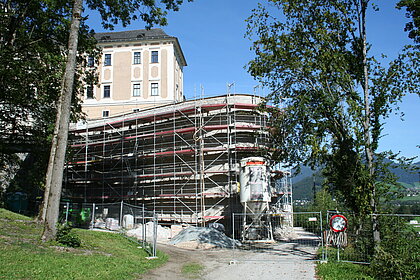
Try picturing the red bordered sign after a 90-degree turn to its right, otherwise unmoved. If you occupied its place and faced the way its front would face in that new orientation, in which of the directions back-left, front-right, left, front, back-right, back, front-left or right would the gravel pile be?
front-right

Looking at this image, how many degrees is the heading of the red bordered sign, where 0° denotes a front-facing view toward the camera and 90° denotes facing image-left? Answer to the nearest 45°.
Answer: approximately 0°

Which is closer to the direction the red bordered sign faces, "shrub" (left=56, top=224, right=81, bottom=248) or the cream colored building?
the shrub

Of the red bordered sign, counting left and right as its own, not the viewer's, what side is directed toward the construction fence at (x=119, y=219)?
right

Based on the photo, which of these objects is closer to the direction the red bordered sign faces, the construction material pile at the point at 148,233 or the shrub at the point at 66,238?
the shrub

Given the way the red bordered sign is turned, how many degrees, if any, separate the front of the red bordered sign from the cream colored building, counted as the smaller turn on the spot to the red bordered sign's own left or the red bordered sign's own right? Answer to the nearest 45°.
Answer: approximately 135° to the red bordered sign's own right

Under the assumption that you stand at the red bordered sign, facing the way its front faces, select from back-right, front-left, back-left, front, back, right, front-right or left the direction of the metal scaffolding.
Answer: back-right

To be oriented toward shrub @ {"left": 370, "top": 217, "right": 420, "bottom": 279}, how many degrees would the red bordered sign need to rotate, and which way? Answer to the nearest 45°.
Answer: approximately 45° to its left

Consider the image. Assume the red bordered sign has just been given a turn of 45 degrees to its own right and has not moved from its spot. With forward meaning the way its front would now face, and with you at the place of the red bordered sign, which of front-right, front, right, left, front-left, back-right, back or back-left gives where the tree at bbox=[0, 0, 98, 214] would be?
front-right
